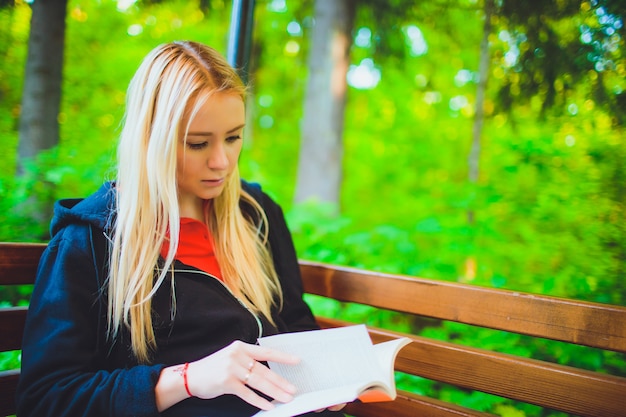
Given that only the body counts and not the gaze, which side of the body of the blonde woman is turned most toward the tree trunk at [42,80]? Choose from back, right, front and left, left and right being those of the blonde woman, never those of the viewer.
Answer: back

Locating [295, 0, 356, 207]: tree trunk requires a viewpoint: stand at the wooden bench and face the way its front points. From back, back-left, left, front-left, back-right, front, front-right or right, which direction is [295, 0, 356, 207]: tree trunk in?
back-right

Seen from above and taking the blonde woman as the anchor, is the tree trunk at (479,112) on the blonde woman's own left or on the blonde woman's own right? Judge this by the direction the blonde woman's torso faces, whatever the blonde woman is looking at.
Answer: on the blonde woman's own left

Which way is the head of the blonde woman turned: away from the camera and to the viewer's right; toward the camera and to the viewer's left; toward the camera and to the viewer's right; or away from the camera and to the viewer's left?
toward the camera and to the viewer's right

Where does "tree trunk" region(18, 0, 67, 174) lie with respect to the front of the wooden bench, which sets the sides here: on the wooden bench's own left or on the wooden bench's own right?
on the wooden bench's own right

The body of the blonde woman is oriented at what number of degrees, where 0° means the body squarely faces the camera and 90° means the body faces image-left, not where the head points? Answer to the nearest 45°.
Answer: approximately 315°
